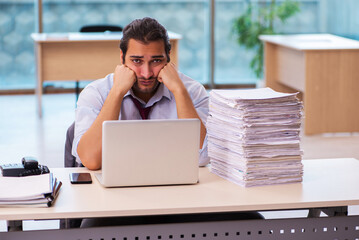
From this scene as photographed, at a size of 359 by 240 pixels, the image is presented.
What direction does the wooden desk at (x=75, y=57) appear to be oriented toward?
away from the camera

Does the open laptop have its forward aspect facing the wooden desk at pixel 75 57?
yes

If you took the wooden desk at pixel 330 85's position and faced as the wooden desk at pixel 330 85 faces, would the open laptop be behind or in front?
behind

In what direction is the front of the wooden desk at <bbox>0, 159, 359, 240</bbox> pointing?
away from the camera

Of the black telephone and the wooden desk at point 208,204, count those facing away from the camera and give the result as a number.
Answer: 2

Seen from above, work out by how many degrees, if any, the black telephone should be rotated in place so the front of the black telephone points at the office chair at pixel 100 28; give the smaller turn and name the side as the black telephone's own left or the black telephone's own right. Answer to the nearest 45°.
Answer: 0° — it already faces it

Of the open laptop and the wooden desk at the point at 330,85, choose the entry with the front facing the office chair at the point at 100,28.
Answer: the open laptop

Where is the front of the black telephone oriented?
away from the camera

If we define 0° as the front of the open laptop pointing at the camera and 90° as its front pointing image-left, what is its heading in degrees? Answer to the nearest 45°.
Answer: approximately 180°

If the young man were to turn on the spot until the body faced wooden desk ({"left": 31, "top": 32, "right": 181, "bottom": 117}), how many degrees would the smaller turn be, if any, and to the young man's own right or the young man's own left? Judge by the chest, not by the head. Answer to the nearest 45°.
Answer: approximately 180°

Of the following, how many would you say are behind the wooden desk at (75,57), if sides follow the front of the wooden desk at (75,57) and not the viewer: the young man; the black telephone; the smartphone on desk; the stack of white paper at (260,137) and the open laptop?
5

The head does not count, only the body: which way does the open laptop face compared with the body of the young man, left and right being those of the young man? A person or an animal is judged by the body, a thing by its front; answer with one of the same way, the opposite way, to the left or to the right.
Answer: the opposite way
